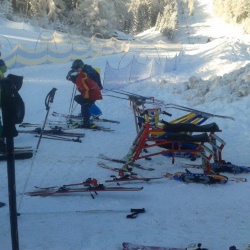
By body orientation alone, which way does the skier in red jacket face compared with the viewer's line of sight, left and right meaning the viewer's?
facing to the left of the viewer

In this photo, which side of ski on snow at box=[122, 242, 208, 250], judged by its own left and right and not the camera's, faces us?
left

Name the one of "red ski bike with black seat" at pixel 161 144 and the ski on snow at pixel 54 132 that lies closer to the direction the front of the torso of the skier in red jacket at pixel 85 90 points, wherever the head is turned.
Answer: the ski on snow

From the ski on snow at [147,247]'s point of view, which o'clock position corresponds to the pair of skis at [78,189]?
The pair of skis is roughly at 2 o'clock from the ski on snow.

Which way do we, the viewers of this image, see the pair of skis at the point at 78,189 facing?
facing to the left of the viewer

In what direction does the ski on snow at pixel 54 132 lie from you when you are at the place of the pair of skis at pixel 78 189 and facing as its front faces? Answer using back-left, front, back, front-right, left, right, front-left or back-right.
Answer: right
